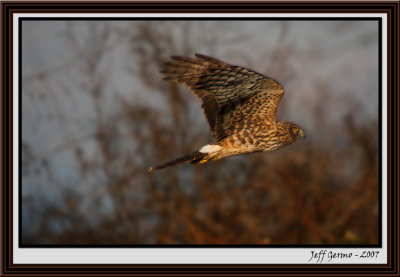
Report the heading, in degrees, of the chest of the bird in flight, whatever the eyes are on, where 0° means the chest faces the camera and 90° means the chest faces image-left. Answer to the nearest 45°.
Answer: approximately 270°
